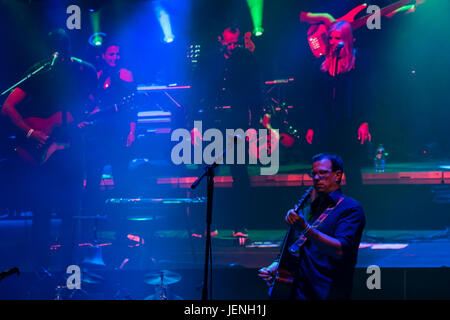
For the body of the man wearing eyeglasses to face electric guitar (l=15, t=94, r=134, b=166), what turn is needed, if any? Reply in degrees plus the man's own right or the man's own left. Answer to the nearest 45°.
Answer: approximately 90° to the man's own right

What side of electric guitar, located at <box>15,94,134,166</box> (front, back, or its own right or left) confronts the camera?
front

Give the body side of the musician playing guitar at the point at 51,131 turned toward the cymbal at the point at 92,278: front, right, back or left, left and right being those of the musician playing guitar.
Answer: front

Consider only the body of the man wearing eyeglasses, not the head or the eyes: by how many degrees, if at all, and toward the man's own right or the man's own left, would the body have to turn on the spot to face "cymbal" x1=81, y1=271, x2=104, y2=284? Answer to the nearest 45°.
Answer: approximately 90° to the man's own right

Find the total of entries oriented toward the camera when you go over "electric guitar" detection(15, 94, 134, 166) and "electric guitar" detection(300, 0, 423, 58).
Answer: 2

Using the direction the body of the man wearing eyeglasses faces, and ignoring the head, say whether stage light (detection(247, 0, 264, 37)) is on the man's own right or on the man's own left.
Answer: on the man's own right

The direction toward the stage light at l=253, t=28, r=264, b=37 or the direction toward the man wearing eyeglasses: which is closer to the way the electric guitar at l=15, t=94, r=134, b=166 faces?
the man wearing eyeglasses

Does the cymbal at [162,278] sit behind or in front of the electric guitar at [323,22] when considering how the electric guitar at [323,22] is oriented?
in front

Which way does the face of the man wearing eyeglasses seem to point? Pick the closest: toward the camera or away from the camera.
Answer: toward the camera

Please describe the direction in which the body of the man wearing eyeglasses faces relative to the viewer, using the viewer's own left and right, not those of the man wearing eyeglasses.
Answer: facing the viewer and to the left of the viewer

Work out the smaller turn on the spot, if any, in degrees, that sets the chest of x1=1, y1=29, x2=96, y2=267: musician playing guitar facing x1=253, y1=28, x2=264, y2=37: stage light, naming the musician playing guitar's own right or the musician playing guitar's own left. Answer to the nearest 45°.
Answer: approximately 90° to the musician playing guitar's own left

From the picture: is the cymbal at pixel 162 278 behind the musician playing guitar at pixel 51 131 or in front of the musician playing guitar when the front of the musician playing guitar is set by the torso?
in front
